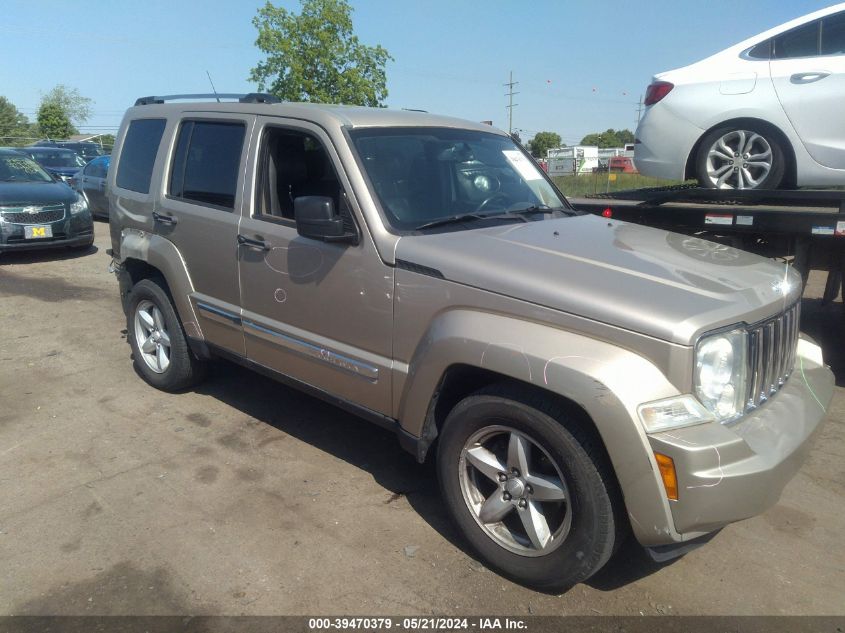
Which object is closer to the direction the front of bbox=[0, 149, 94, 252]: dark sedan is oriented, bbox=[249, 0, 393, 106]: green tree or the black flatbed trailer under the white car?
the black flatbed trailer under the white car

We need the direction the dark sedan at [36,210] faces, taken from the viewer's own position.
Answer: facing the viewer and to the right of the viewer
